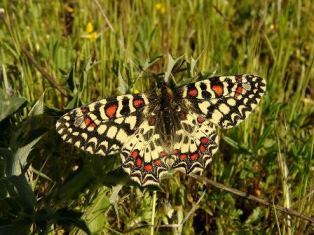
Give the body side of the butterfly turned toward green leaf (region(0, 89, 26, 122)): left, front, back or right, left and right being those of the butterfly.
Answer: left

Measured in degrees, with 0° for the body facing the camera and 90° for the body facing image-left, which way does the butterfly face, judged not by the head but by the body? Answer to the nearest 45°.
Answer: approximately 180°

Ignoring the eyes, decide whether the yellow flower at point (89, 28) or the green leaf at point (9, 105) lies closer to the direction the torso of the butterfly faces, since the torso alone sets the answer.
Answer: the yellow flower

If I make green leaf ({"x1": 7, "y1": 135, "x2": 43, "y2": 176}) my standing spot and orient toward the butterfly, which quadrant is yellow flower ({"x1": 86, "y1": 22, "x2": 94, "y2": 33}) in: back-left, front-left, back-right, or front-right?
front-left

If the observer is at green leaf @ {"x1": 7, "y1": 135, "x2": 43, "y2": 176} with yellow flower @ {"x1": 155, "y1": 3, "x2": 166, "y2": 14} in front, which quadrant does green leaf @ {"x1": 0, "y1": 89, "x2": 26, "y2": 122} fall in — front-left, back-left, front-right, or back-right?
front-left

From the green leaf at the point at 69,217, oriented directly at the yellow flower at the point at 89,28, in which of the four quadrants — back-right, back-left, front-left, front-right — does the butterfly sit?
front-right

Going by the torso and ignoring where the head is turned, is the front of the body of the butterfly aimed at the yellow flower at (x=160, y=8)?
yes

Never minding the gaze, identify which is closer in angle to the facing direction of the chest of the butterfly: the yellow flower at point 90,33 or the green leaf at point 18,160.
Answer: the yellow flower

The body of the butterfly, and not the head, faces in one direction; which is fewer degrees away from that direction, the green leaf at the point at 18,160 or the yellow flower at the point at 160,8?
the yellow flower

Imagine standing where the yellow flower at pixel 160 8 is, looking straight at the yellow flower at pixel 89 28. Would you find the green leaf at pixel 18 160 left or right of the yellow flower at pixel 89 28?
left

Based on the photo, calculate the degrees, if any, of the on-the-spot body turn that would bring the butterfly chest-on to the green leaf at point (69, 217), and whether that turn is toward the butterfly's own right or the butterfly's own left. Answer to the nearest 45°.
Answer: approximately 135° to the butterfly's own left
